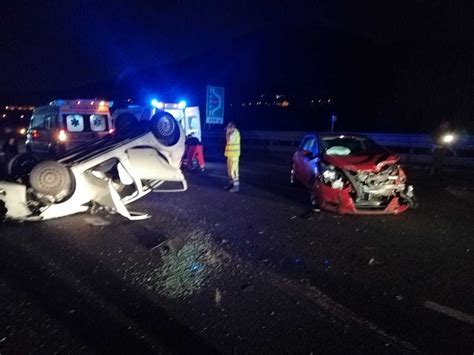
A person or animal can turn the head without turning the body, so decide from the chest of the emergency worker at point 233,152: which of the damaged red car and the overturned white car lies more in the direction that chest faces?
the overturned white car

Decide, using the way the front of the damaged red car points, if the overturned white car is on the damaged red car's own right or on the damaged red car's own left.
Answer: on the damaged red car's own right

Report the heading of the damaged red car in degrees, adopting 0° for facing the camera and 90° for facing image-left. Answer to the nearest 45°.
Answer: approximately 315°
